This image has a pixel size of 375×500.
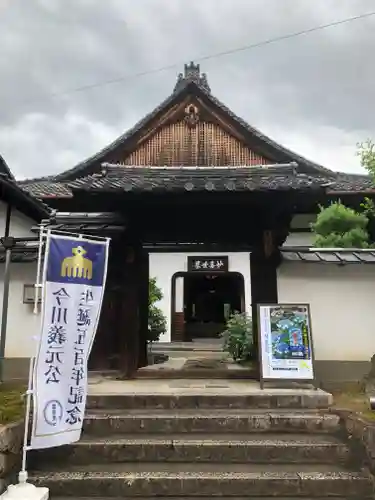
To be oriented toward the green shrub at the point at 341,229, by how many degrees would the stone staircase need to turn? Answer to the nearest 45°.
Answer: approximately 135° to its left

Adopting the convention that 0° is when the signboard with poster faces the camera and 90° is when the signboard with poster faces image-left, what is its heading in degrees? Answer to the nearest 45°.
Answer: approximately 0°

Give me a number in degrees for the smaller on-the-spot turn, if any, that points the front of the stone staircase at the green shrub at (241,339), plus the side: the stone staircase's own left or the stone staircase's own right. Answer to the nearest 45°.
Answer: approximately 180°

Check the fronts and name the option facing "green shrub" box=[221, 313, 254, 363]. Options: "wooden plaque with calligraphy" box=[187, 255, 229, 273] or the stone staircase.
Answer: the wooden plaque with calligraphy

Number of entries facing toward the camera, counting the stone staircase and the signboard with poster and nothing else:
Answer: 2

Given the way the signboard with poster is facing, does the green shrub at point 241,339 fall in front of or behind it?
behind

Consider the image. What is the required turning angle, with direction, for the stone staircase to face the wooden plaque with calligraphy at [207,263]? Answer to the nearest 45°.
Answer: approximately 180°

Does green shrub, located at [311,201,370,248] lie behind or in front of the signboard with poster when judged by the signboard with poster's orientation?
behind

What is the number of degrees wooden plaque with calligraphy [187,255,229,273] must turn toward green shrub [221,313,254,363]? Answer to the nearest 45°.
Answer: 0° — it already faces it
